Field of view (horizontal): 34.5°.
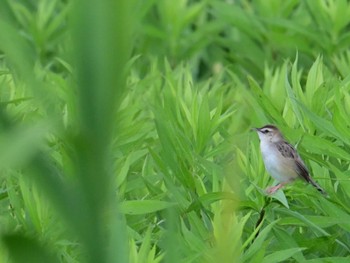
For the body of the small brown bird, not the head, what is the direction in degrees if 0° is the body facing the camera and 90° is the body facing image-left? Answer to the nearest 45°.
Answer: approximately 90°

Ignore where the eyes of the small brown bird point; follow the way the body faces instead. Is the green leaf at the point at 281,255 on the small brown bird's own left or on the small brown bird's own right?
on the small brown bird's own left

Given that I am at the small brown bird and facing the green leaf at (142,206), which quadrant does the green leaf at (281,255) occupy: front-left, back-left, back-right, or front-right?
front-left
